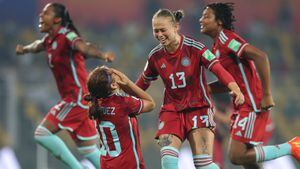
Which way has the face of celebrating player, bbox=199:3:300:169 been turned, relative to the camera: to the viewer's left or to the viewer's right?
to the viewer's left

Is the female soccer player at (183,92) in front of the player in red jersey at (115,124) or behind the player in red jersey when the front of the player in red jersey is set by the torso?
in front

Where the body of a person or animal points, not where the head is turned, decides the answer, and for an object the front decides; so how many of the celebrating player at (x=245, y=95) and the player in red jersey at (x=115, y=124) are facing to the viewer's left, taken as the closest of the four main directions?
1

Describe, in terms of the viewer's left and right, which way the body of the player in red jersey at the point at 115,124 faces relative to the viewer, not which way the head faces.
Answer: facing away from the viewer and to the right of the viewer

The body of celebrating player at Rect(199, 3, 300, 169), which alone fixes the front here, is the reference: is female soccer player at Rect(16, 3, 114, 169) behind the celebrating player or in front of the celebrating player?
in front

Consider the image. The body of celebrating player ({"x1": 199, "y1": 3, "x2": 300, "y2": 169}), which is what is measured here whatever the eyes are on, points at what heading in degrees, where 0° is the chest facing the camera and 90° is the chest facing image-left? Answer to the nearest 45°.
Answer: approximately 90°
